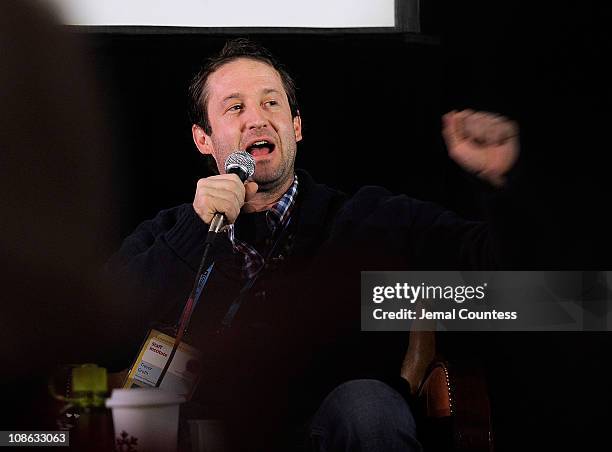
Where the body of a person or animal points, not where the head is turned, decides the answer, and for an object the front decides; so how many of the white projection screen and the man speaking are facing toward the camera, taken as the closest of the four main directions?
2

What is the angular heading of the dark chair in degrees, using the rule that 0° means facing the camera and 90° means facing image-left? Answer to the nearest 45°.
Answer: approximately 45°

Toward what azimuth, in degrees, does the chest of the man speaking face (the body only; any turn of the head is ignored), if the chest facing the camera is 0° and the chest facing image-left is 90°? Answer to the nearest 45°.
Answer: approximately 0°
